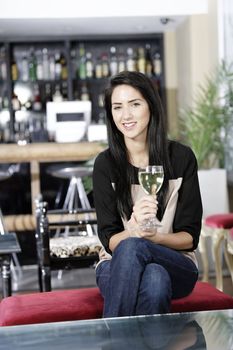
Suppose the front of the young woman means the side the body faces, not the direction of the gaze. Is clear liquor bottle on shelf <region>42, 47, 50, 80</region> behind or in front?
behind

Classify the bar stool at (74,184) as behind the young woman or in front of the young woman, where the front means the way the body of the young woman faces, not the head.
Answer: behind

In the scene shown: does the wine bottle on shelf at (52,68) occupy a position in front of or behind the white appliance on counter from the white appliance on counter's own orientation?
behind

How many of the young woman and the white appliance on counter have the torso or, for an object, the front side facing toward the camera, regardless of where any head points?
2

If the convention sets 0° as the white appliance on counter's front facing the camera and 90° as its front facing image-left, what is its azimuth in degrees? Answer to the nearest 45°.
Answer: approximately 0°

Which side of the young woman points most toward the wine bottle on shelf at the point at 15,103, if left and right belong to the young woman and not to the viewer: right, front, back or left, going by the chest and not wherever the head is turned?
back

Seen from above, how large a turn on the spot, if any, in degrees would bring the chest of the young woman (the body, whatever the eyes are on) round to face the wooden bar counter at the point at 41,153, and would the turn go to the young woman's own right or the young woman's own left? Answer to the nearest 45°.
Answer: approximately 180°

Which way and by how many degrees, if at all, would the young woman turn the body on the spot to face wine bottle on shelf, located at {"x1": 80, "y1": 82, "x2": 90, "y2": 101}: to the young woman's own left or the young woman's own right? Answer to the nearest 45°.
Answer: approximately 180°

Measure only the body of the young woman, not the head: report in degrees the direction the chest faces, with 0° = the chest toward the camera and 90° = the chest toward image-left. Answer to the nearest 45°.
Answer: approximately 0°

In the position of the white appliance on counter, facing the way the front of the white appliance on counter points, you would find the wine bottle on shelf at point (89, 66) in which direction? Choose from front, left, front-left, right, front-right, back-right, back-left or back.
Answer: back

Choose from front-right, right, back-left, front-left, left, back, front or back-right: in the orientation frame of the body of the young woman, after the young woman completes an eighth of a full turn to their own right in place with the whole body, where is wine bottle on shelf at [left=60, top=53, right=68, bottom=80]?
back-right

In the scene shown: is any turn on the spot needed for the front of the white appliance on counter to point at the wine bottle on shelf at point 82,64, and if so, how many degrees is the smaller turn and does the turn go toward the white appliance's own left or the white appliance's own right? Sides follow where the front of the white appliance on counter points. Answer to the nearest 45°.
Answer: approximately 180°

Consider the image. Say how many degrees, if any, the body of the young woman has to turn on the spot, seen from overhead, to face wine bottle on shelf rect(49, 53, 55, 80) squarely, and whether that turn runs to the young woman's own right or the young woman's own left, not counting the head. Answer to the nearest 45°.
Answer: approximately 180°
